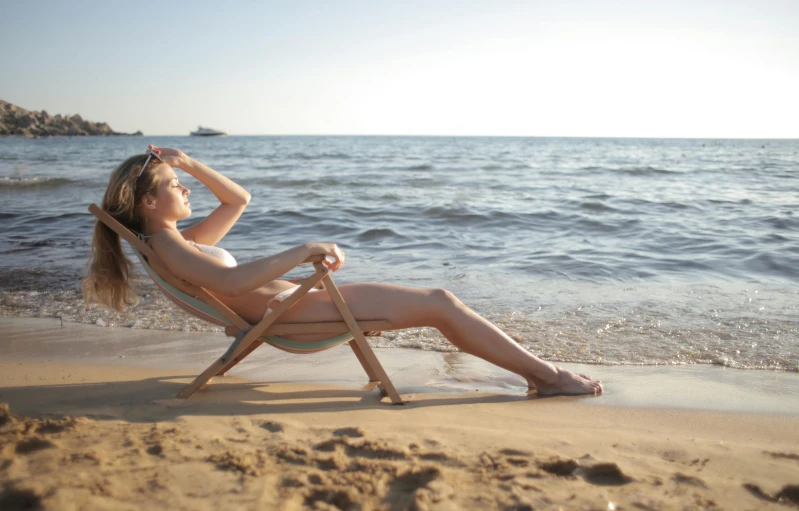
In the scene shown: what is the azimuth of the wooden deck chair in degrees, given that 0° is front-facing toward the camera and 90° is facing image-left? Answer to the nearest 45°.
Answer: approximately 270°

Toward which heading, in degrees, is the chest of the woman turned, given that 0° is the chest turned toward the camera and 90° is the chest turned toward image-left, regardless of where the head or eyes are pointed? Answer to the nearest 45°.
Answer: approximately 270°

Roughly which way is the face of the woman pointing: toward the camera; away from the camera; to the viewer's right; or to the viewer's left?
to the viewer's right
